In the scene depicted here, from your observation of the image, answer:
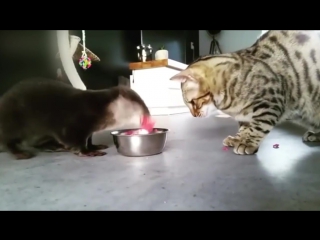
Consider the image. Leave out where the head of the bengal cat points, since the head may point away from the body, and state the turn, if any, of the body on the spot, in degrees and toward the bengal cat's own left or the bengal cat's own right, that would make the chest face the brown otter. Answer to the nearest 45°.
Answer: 0° — it already faces it

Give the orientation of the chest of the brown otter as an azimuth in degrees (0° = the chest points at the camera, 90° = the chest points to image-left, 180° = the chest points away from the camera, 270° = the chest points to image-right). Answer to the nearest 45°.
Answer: approximately 270°

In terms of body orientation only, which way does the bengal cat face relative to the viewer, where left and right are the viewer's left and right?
facing to the left of the viewer

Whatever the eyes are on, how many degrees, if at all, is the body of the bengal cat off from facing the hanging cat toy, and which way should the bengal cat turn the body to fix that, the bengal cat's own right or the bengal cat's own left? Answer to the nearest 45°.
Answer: approximately 45° to the bengal cat's own right

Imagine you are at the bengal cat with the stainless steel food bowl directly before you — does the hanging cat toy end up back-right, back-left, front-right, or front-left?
front-right

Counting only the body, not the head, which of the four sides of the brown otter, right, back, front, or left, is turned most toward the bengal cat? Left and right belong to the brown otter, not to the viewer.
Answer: front

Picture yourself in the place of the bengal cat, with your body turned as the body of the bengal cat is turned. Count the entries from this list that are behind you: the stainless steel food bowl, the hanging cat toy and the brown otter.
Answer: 0

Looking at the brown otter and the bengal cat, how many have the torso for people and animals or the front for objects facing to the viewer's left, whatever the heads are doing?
1

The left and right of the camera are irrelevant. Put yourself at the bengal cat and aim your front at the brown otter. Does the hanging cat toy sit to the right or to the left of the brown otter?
right

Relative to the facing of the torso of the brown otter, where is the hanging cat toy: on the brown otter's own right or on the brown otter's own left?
on the brown otter's own left

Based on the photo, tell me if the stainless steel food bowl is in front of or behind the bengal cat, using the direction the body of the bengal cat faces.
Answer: in front
